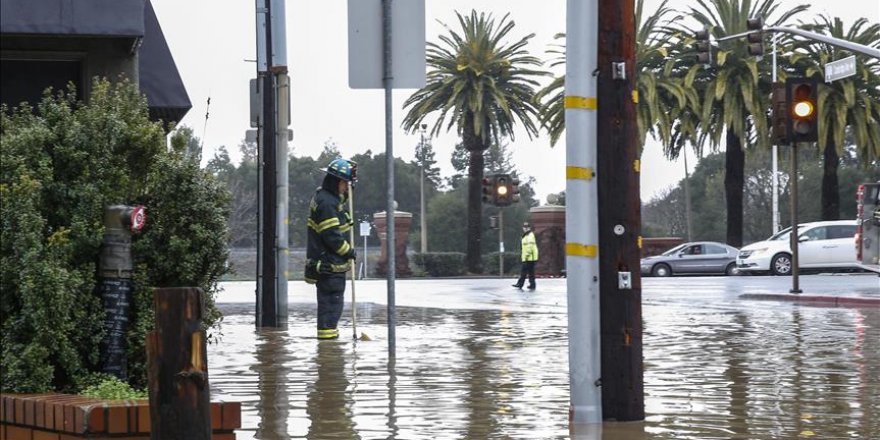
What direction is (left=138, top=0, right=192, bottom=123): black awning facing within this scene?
to the viewer's right

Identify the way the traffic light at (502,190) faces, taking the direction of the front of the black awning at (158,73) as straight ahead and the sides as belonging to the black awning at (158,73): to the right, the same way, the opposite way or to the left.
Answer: to the right

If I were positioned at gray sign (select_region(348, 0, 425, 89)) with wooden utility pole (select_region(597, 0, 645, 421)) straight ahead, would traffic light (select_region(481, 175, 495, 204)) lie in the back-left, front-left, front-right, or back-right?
back-left

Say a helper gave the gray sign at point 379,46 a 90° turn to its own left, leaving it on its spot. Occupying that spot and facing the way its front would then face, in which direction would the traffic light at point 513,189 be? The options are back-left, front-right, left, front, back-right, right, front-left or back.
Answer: right

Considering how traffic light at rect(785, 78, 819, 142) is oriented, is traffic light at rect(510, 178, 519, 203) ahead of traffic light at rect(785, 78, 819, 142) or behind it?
behind

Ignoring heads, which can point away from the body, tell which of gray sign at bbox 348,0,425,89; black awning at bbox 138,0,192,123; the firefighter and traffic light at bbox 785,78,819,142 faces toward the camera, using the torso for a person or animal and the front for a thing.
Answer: the traffic light

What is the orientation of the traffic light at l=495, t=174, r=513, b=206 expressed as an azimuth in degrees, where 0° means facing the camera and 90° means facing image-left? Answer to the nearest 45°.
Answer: approximately 0°

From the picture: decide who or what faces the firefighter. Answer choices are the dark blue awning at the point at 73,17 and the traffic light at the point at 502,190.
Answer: the traffic light

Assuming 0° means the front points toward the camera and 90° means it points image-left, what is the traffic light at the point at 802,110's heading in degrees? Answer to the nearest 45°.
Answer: approximately 0°

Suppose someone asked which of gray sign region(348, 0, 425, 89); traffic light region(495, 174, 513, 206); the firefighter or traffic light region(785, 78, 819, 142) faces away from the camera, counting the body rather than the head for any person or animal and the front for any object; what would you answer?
the gray sign

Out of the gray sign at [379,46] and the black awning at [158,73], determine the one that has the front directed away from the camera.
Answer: the gray sign

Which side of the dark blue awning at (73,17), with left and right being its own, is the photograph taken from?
front

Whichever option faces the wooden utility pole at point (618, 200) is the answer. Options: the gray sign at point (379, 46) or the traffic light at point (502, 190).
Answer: the traffic light
